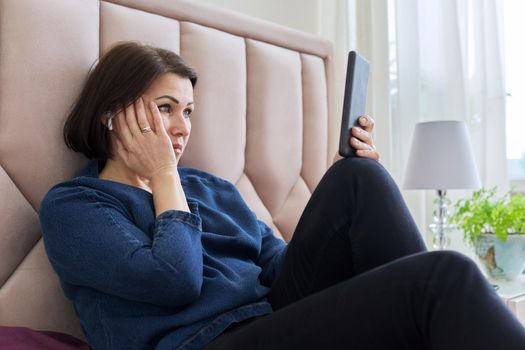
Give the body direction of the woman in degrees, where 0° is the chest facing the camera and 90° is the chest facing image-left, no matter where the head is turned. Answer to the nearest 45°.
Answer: approximately 315°

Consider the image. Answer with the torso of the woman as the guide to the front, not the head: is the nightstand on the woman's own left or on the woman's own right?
on the woman's own left

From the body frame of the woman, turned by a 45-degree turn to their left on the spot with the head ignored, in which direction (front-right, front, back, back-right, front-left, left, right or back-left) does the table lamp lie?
front-left
